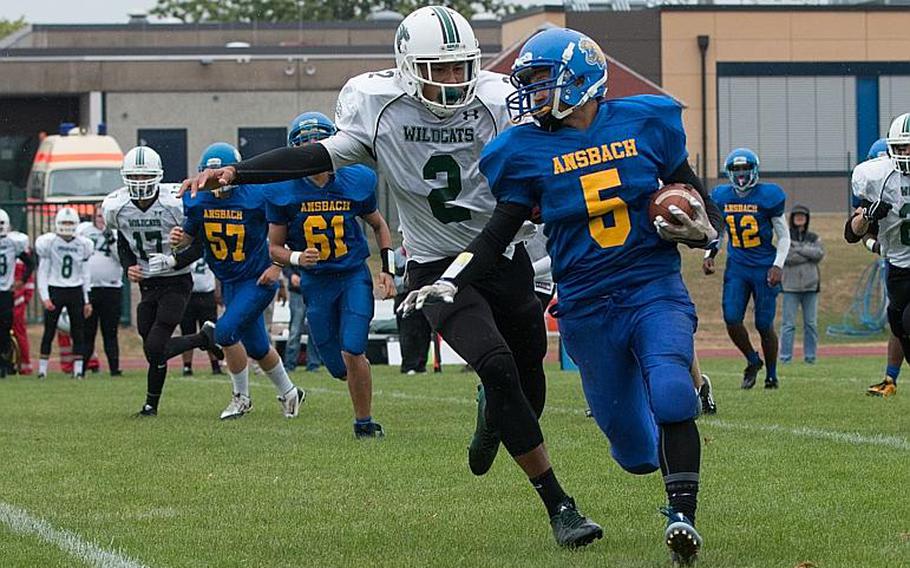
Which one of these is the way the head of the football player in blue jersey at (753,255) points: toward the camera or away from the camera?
toward the camera

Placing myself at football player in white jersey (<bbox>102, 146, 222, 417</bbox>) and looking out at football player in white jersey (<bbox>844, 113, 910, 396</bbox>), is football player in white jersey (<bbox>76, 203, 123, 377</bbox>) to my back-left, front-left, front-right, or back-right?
back-left

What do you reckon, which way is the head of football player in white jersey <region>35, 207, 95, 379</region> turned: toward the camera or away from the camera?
toward the camera

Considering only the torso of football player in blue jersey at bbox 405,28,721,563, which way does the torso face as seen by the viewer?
toward the camera

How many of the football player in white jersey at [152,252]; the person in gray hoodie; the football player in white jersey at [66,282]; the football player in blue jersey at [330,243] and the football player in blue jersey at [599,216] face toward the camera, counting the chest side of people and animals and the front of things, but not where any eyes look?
5

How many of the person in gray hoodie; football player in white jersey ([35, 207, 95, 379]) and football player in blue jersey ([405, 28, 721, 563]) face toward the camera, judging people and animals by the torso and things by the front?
3

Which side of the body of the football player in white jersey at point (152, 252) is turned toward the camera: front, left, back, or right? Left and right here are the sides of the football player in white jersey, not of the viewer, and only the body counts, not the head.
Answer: front

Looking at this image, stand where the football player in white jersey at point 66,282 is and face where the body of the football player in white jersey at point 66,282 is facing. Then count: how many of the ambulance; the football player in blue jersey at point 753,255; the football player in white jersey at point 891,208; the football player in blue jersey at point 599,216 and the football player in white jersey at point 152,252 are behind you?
1

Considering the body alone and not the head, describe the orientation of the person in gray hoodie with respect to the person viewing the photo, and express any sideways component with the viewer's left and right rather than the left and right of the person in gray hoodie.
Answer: facing the viewer

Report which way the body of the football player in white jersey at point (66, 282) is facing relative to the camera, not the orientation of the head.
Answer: toward the camera

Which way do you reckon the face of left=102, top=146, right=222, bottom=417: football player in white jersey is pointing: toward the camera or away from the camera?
toward the camera

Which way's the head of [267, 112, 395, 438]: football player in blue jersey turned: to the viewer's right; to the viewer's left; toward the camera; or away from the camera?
toward the camera

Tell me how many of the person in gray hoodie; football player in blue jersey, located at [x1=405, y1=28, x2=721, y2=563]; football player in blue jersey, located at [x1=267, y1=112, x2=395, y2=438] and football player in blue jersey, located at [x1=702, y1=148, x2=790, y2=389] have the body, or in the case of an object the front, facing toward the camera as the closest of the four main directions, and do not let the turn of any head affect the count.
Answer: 4

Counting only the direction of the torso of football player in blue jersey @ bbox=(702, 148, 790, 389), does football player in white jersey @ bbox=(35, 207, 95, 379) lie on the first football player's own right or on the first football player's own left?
on the first football player's own right

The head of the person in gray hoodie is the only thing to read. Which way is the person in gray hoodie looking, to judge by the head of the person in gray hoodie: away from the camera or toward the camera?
toward the camera
